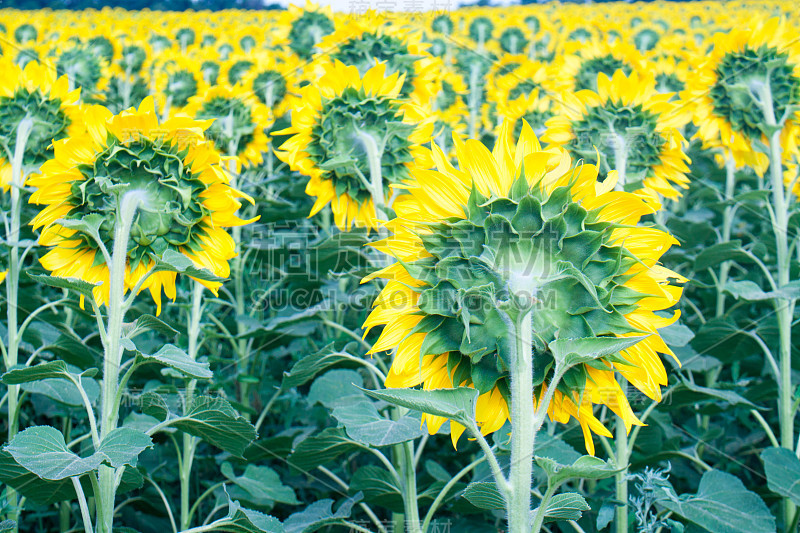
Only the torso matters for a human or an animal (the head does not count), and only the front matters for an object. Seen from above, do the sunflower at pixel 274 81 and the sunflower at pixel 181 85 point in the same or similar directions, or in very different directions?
same or similar directions

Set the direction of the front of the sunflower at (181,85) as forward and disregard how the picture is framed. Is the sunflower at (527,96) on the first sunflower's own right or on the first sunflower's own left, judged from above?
on the first sunflower's own right

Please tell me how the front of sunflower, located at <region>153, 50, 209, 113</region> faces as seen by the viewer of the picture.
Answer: facing away from the viewer

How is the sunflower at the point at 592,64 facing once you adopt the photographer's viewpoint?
facing away from the viewer

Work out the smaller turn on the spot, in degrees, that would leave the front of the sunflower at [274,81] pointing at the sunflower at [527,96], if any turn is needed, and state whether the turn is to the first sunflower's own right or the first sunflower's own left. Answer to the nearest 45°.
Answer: approximately 135° to the first sunflower's own right

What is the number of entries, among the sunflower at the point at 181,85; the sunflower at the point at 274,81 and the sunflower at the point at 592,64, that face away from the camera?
3

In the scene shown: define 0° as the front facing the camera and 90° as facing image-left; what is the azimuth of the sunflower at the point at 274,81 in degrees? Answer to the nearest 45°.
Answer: approximately 180°

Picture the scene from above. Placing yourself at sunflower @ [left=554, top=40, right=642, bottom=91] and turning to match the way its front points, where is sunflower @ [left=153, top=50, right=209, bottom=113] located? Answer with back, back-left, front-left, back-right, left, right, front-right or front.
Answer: left
